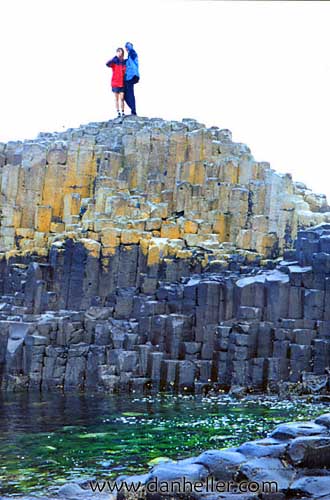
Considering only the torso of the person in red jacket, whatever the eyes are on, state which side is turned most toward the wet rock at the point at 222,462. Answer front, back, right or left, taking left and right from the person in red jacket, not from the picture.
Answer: front

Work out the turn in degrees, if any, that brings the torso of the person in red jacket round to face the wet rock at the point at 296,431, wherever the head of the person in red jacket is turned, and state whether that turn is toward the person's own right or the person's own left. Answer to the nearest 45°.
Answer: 0° — they already face it

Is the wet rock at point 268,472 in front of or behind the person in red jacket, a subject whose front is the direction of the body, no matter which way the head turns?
in front

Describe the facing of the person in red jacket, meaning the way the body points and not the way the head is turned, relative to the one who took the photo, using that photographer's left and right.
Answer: facing the viewer

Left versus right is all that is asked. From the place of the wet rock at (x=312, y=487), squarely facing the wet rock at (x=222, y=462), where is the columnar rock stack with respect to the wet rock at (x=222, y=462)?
right

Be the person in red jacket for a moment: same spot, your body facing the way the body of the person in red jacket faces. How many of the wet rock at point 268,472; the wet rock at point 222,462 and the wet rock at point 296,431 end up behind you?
0

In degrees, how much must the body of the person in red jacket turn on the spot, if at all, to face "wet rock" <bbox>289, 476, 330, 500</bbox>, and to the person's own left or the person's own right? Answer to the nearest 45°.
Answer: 0° — they already face it

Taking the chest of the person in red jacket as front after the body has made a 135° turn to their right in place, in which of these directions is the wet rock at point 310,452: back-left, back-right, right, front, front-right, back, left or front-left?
back-left
